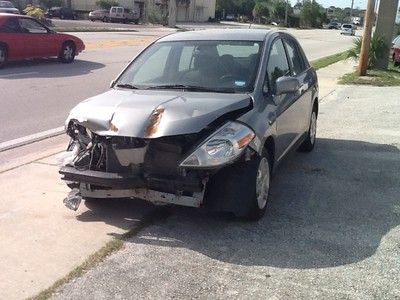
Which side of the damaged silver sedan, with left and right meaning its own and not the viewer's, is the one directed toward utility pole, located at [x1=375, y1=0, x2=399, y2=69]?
back

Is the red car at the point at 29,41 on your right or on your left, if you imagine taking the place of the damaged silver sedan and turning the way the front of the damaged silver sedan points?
on your right

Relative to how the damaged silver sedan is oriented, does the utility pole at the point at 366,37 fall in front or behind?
behind

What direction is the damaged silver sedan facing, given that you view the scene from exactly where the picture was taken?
facing the viewer and to the left of the viewer

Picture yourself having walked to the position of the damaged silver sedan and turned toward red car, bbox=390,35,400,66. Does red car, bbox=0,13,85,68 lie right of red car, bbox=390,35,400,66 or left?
left

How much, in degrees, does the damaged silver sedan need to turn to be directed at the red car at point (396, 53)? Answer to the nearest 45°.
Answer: approximately 180°
